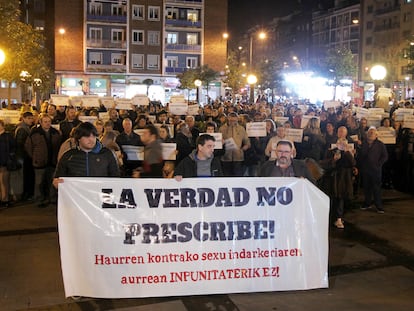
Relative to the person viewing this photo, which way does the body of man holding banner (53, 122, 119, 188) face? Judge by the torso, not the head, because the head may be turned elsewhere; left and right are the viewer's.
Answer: facing the viewer

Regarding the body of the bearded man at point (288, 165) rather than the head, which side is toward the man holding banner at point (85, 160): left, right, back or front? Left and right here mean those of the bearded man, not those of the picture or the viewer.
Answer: right

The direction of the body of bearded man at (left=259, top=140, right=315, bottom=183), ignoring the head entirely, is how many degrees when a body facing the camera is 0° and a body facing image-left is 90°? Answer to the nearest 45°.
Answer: approximately 0°

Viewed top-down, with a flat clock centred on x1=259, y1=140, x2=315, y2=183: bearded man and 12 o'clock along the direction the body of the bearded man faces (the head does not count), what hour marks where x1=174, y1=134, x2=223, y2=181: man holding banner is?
The man holding banner is roughly at 3 o'clock from the bearded man.

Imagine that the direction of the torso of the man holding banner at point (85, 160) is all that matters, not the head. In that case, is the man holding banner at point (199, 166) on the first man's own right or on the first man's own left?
on the first man's own left

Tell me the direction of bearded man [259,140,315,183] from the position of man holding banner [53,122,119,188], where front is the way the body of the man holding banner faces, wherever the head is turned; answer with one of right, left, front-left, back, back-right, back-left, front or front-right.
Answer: left

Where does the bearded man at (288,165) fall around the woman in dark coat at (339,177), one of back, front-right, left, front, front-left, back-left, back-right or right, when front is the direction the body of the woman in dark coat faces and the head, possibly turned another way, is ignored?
front

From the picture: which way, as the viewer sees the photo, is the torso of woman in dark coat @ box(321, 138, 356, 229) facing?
toward the camera
